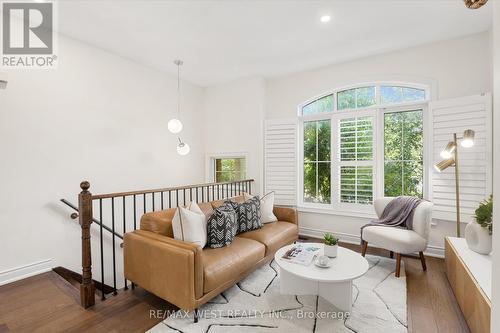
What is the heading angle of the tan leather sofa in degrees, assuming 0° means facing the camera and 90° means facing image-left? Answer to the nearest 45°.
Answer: approximately 315°

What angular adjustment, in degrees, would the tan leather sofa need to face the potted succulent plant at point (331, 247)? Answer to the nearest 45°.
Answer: approximately 45° to its left

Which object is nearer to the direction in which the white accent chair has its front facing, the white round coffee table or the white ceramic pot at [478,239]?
the white round coffee table

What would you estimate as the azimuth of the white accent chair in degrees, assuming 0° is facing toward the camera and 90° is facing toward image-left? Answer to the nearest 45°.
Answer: approximately 45°

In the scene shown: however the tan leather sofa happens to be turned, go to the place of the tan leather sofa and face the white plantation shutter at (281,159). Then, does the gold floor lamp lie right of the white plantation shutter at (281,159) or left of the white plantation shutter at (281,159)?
right
